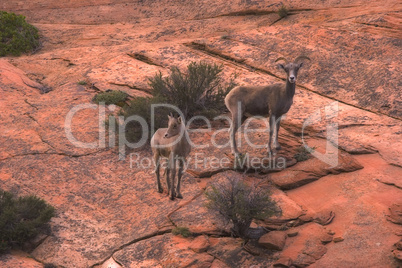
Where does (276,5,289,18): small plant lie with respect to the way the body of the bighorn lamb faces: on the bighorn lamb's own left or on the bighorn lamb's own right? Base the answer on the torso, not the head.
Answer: on the bighorn lamb's own left

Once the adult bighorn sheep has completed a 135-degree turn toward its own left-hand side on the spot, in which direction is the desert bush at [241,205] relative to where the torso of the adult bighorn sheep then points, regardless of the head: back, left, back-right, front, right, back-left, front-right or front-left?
back-left

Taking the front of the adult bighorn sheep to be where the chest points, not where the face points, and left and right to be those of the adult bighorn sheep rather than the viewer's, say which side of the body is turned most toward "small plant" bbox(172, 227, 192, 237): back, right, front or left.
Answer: right

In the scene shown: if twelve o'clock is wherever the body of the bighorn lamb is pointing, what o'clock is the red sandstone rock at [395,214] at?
The red sandstone rock is roughly at 11 o'clock from the bighorn lamb.

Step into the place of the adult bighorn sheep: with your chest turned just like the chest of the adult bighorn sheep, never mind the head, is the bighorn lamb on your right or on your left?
on your right

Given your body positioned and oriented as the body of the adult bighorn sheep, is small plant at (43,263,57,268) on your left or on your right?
on your right

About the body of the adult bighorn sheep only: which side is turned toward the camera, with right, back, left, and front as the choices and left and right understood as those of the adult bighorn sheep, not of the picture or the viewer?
right

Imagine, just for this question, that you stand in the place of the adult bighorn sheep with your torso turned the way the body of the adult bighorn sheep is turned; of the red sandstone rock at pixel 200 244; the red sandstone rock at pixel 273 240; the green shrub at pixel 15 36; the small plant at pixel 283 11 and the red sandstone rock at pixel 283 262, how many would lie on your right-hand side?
3

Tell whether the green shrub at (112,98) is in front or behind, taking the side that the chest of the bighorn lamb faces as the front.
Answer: behind

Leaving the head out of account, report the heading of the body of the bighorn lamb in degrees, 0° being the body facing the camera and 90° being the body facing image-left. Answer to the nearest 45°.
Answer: approximately 315°
